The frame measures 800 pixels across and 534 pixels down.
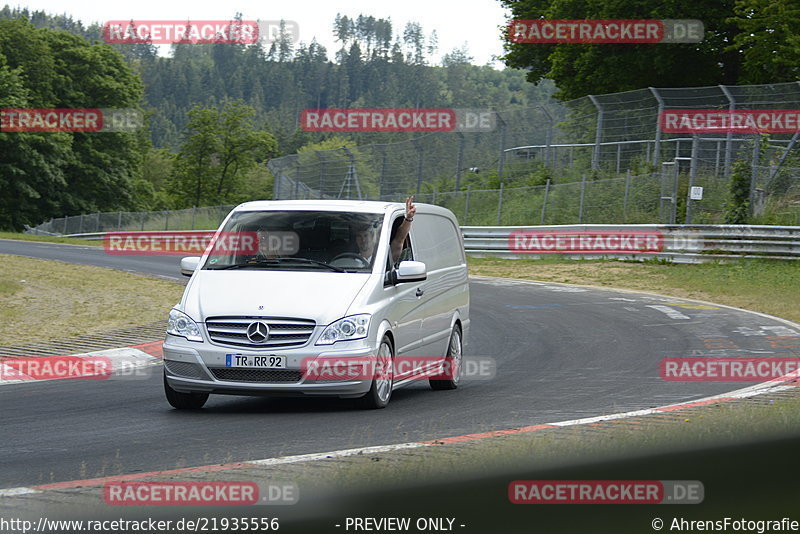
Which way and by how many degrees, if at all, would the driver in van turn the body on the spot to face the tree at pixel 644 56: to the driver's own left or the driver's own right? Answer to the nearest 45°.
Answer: approximately 180°

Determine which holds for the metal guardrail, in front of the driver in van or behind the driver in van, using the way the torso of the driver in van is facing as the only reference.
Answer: behind

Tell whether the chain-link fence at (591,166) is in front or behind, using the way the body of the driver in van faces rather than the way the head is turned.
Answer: behind

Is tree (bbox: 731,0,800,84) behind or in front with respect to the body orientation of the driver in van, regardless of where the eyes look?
behind

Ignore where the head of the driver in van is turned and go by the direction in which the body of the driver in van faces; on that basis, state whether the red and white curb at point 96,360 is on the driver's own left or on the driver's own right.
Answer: on the driver's own right

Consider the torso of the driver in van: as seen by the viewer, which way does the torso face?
toward the camera
